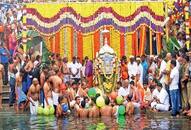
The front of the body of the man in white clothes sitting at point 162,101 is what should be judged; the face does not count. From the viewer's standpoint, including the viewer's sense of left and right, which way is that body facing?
facing to the left of the viewer

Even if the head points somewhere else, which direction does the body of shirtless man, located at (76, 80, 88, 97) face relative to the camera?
toward the camera

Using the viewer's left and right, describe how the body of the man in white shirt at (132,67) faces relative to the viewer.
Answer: facing the viewer

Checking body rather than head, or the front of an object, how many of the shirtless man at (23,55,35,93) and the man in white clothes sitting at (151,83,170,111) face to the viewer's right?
1

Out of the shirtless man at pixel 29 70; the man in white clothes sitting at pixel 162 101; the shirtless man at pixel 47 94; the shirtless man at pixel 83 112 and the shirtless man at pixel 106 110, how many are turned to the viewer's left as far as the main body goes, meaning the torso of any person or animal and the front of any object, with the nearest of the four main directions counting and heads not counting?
1

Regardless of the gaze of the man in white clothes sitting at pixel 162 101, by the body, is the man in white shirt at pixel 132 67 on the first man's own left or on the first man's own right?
on the first man's own right

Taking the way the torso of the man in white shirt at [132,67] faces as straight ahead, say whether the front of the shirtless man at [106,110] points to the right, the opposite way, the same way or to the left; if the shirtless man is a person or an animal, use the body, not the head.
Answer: the opposite way

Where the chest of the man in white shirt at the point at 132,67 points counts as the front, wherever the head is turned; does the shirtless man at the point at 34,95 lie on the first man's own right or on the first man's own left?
on the first man's own right

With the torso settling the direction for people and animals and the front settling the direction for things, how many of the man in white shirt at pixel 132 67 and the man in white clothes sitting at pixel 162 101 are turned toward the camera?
1

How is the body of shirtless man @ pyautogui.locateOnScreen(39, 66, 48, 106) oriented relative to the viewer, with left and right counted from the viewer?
facing to the right of the viewer
